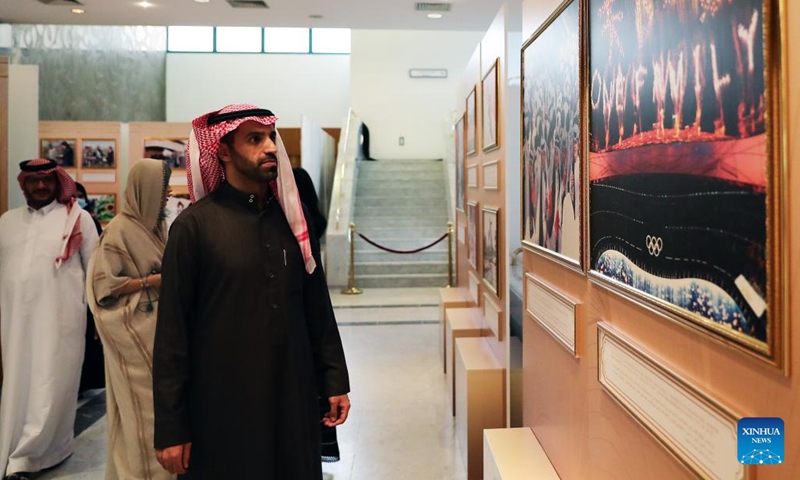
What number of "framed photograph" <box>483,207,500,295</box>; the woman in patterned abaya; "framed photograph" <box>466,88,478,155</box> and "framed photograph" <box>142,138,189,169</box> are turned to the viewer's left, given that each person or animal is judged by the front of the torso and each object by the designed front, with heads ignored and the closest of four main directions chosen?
2

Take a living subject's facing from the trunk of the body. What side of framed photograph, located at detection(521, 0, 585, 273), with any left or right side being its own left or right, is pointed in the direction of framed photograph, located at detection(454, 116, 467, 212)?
right

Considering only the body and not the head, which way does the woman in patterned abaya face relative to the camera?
to the viewer's right

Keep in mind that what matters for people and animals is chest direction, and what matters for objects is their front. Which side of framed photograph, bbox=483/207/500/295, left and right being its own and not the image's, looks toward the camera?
left

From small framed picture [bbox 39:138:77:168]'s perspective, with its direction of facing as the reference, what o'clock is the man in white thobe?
The man in white thobe is roughly at 12 o'clock from the small framed picture.

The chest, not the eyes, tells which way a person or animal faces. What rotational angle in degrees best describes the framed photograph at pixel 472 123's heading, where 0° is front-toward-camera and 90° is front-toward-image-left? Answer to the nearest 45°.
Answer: approximately 90°

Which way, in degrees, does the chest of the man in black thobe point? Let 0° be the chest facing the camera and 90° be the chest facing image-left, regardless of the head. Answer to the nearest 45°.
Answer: approximately 315°

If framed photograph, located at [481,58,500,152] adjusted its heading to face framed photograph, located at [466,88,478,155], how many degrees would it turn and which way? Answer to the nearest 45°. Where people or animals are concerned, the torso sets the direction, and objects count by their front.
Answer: approximately 90° to its right

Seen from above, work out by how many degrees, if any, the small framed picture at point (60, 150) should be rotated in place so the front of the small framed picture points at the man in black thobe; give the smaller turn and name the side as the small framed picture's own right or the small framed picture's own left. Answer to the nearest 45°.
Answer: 0° — it already faces them
